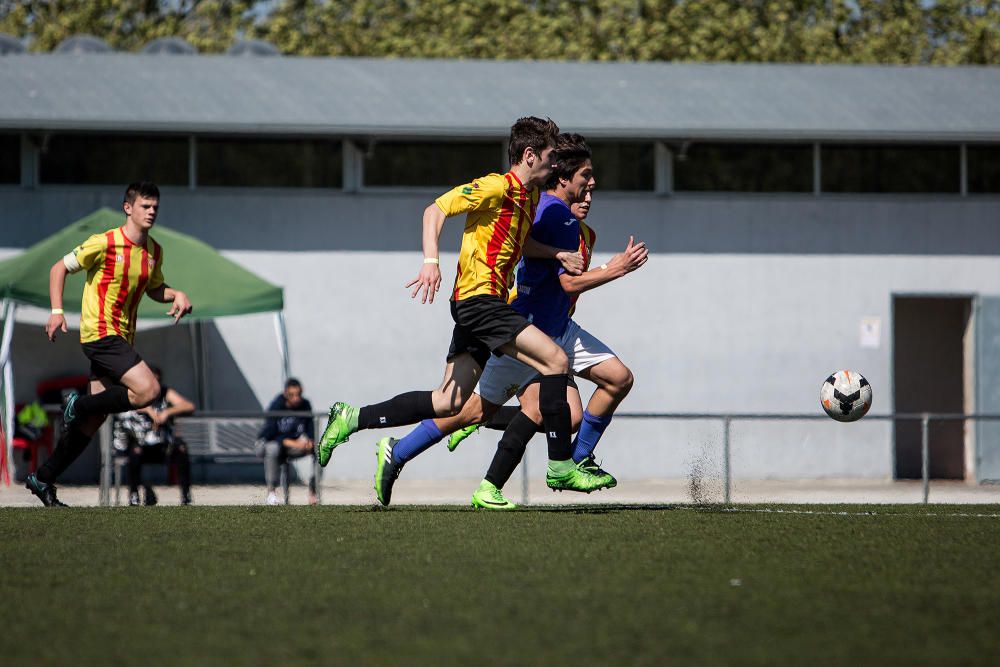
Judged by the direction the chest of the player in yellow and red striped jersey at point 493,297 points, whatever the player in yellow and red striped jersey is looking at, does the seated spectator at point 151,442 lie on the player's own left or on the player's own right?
on the player's own left

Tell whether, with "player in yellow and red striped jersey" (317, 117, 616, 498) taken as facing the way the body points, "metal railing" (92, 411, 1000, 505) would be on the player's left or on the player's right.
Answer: on the player's left

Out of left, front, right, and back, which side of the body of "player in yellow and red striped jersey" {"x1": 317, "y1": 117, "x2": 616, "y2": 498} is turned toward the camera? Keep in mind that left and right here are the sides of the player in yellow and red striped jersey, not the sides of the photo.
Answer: right

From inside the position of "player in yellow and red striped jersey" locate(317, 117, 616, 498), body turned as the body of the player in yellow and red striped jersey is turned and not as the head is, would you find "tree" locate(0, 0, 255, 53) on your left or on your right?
on your left

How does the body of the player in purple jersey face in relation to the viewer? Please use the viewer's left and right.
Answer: facing to the right of the viewer

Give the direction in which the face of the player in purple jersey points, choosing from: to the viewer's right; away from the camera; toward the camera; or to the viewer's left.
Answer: to the viewer's right

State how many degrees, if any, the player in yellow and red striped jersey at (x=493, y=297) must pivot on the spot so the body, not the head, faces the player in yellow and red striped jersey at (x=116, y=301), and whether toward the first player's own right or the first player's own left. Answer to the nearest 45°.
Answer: approximately 135° to the first player's own left

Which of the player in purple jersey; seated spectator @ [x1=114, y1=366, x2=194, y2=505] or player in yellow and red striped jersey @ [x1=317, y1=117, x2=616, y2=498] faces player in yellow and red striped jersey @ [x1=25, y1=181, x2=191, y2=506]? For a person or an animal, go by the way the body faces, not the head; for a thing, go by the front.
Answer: the seated spectator

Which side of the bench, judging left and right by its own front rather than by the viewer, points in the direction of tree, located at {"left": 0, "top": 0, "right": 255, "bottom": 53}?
back

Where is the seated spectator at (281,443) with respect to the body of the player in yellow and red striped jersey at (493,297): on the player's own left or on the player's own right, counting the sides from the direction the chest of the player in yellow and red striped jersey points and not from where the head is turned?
on the player's own left
